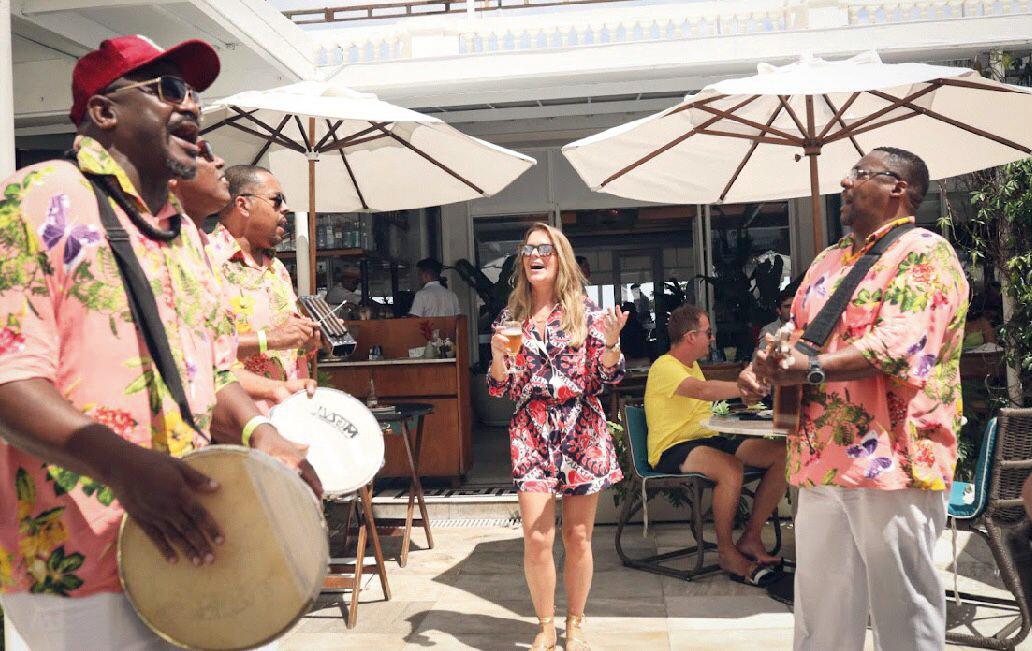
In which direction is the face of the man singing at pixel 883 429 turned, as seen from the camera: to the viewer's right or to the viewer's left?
to the viewer's left

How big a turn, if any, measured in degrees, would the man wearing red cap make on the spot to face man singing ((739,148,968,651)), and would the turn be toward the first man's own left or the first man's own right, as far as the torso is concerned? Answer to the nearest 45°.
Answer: approximately 45° to the first man's own left

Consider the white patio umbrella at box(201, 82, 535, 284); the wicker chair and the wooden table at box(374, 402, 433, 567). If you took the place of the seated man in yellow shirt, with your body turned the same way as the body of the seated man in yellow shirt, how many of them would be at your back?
2

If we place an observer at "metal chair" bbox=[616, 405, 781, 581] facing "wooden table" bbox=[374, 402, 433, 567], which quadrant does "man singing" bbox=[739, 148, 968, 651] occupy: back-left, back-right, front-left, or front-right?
back-left

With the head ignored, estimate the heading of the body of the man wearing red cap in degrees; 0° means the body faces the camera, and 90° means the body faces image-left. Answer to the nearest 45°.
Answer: approximately 315°

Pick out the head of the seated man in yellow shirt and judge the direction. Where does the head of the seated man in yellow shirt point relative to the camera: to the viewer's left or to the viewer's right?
to the viewer's right

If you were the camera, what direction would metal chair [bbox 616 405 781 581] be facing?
facing to the right of the viewer

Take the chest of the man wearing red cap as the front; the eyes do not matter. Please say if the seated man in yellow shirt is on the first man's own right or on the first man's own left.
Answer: on the first man's own left

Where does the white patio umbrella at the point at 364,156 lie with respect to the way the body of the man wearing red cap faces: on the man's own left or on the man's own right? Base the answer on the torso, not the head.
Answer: on the man's own left

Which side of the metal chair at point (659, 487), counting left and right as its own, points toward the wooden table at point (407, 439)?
back

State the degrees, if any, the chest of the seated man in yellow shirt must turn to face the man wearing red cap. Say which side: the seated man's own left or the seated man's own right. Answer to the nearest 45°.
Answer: approximately 90° to the seated man's own right
